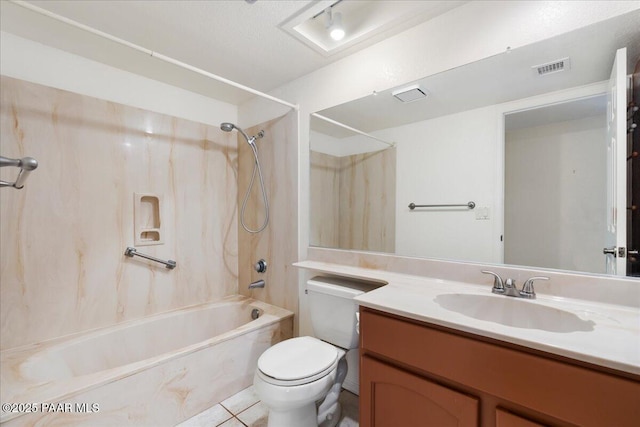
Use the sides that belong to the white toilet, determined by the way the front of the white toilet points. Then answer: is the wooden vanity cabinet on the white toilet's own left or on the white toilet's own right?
on the white toilet's own left

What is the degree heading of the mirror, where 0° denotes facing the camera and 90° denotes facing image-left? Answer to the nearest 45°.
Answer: approximately 45°

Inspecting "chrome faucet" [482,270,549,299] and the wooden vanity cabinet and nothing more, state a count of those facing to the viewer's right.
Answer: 0

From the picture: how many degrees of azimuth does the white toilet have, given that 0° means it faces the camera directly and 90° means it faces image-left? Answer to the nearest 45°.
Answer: approximately 45°

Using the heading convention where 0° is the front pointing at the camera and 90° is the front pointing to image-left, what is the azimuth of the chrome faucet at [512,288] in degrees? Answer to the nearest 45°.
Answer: approximately 45°

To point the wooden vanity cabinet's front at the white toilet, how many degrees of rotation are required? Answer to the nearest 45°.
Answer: approximately 45° to its right

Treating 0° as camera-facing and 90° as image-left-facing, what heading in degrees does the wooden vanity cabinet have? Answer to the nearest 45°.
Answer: approximately 45°
